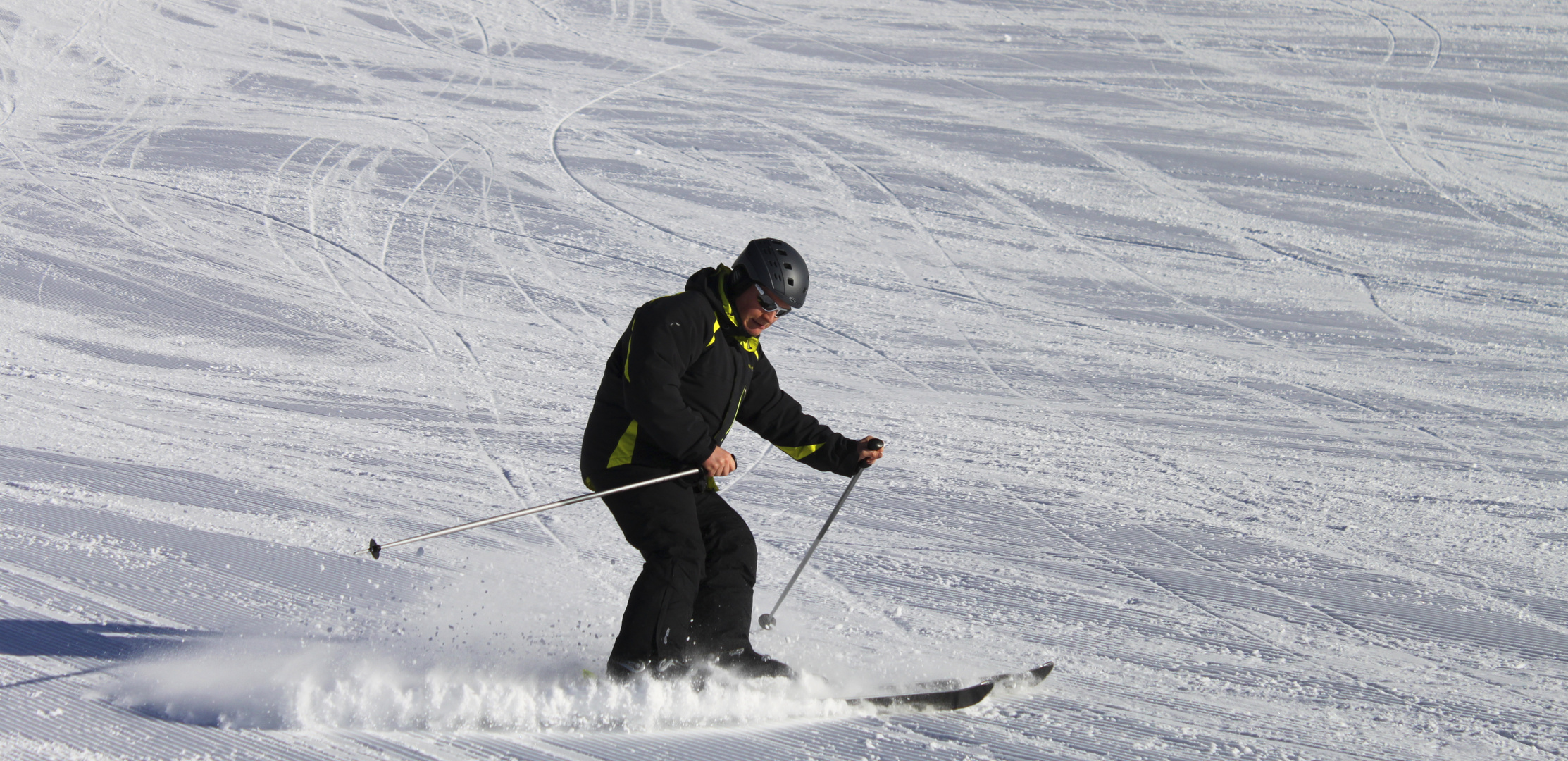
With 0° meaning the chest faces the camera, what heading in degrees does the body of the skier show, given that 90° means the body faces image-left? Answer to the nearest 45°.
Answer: approximately 315°

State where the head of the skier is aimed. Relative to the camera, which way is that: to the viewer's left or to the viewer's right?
to the viewer's right
